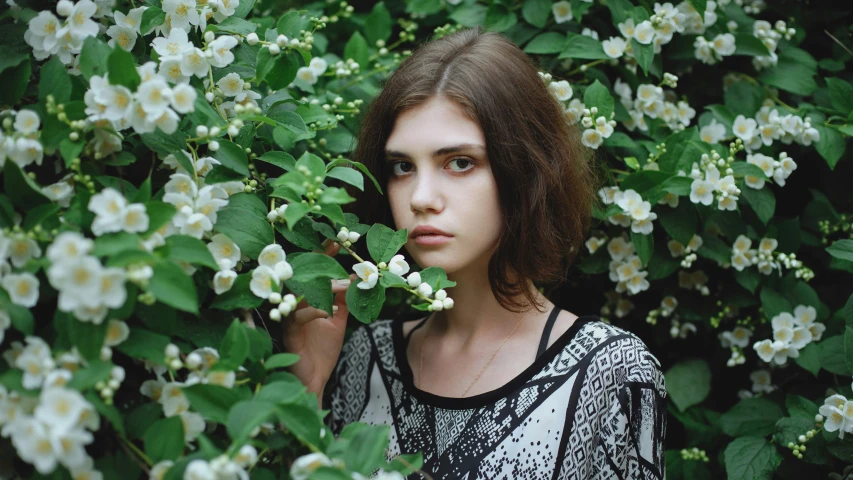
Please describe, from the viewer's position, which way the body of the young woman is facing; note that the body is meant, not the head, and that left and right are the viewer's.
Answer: facing the viewer and to the left of the viewer
